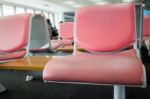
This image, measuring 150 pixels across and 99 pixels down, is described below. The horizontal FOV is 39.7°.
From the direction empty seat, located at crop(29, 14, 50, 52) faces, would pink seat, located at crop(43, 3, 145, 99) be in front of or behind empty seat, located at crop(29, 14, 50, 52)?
behind
